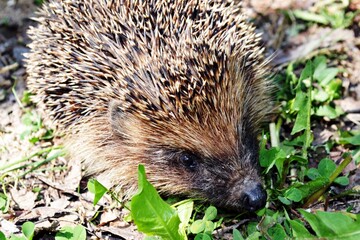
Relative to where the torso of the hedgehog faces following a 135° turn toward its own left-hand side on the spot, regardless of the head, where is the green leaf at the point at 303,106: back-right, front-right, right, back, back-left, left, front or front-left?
right

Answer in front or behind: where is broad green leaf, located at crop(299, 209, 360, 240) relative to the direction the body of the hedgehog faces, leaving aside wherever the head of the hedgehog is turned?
in front

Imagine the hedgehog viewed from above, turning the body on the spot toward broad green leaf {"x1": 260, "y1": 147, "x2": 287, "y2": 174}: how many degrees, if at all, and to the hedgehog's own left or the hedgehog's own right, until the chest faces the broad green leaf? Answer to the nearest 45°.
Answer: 0° — it already faces it

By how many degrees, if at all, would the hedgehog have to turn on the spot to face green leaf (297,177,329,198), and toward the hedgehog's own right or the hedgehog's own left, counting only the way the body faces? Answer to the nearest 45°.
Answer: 0° — it already faces it

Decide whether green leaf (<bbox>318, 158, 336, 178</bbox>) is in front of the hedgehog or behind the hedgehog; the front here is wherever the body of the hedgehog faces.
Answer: in front

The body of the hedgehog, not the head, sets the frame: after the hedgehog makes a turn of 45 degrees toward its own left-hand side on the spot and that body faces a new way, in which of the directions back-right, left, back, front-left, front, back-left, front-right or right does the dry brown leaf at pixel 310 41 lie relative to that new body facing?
front-left

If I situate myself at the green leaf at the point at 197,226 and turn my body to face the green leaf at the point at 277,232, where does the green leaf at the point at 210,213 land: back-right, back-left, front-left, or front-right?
front-left

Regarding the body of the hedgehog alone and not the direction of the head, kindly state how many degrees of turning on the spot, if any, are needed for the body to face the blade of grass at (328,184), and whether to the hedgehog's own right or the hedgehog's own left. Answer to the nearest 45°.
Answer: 0° — it already faces it

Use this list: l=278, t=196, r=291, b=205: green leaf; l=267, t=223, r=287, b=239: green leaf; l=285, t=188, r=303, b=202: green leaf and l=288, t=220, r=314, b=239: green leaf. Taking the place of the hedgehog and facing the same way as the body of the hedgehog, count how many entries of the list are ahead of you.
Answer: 4

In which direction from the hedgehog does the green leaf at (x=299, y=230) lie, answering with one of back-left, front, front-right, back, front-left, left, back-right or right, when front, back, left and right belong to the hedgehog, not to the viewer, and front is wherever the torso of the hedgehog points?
front

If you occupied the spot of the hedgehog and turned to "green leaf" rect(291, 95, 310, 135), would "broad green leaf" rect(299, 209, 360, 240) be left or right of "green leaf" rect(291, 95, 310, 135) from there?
right

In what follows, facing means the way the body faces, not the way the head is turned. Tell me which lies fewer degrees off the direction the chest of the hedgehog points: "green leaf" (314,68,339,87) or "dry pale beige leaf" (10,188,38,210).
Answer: the green leaf

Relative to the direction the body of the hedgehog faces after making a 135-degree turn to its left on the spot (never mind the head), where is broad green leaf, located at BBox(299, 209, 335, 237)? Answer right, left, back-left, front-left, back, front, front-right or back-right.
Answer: back-right

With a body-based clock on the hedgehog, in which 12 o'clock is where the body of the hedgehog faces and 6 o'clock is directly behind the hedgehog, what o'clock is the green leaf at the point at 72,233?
The green leaf is roughly at 3 o'clock from the hedgehog.
